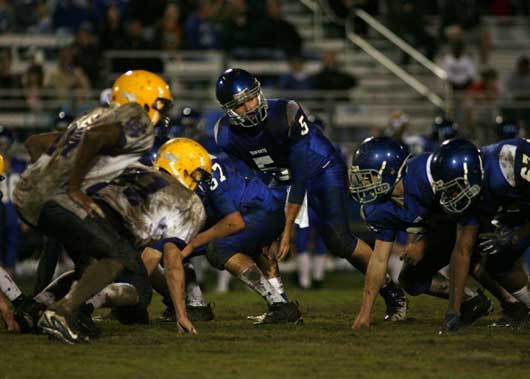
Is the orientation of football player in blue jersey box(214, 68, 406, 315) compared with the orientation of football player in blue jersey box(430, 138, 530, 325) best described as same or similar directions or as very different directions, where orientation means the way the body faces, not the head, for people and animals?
same or similar directions

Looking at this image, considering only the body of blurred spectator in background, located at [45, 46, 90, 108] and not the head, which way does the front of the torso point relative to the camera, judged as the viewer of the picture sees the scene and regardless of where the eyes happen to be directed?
toward the camera

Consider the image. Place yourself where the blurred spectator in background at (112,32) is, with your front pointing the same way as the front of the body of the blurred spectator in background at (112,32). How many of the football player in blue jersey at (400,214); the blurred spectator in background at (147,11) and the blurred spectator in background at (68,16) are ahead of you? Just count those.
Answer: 1

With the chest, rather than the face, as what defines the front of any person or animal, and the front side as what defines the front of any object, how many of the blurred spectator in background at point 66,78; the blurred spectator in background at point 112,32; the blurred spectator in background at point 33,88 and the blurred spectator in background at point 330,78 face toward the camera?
4

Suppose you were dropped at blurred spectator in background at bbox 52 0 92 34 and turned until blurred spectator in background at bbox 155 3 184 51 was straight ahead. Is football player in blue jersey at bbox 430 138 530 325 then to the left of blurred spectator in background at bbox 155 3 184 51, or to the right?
right

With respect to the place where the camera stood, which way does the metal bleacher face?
facing the viewer

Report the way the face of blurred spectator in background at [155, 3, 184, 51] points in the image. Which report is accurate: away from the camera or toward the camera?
toward the camera

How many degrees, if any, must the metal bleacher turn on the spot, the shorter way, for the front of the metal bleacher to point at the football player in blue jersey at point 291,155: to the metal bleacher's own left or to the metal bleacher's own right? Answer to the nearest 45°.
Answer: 0° — it already faces them

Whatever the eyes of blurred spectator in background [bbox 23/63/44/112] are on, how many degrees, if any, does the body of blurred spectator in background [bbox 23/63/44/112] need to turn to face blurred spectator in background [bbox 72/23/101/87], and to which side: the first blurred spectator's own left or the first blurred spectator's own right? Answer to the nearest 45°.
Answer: approximately 135° to the first blurred spectator's own left

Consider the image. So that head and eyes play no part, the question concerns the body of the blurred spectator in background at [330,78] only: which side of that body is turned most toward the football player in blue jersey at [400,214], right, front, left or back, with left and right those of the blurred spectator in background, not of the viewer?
front

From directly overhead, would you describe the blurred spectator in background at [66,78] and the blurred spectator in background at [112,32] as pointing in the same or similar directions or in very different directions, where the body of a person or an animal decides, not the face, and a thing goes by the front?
same or similar directions

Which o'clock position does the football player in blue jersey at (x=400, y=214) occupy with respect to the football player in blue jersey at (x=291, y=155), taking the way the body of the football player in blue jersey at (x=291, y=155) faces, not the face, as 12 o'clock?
the football player in blue jersey at (x=400, y=214) is roughly at 9 o'clock from the football player in blue jersey at (x=291, y=155).

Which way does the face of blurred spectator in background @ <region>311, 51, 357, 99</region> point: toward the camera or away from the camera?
toward the camera

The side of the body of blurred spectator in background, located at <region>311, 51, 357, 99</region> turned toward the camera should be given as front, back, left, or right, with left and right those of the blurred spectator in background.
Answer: front

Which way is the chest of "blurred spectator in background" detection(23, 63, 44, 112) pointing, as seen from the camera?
toward the camera
